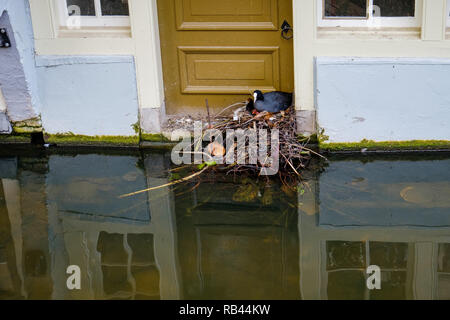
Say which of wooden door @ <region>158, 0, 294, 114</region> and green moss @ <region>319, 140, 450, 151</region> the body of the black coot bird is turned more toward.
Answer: the wooden door

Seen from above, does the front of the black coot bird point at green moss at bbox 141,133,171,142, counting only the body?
yes

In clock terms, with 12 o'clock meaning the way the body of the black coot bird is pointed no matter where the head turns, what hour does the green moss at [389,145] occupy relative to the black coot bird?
The green moss is roughly at 6 o'clock from the black coot bird.

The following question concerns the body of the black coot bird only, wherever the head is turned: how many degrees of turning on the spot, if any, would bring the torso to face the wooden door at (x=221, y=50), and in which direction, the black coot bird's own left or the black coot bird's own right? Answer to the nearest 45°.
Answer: approximately 45° to the black coot bird's own right

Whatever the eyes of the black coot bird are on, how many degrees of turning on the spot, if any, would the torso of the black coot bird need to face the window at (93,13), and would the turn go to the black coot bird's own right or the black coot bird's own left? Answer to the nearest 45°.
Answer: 0° — it already faces it

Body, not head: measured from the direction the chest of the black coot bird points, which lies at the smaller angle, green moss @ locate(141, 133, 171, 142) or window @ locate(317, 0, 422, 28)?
the green moss

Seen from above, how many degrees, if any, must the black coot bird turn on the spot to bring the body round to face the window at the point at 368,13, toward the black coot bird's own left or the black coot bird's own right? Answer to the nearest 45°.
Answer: approximately 180°

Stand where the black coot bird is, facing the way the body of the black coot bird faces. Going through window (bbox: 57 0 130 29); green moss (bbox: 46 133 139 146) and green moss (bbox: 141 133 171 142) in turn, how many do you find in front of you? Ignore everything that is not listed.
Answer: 3

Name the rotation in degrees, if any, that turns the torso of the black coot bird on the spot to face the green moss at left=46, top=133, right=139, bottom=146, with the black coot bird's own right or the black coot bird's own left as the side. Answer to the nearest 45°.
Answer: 0° — it already faces it

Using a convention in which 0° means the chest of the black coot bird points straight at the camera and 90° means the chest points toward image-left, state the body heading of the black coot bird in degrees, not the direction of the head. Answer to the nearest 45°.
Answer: approximately 90°
